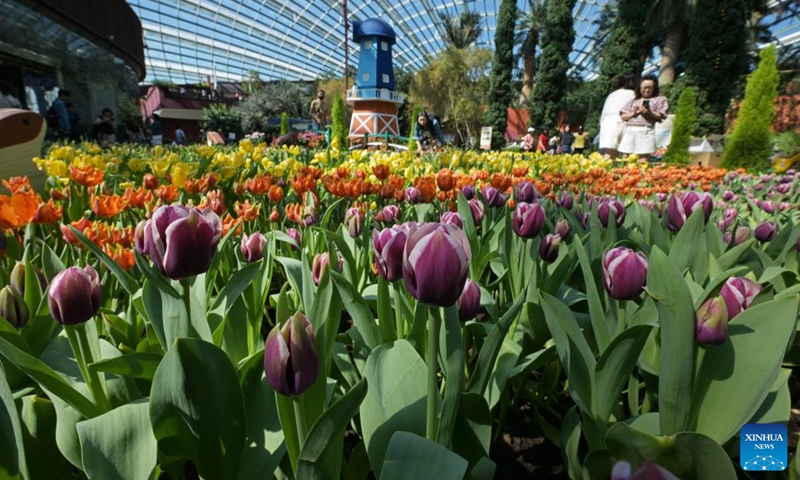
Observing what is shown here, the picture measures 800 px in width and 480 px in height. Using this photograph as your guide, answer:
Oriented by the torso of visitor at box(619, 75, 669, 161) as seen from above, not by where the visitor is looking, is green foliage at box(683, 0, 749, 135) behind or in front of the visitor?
behind

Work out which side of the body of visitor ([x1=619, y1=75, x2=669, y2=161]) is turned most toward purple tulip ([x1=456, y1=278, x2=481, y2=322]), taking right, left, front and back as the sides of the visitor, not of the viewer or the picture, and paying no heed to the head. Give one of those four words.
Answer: front

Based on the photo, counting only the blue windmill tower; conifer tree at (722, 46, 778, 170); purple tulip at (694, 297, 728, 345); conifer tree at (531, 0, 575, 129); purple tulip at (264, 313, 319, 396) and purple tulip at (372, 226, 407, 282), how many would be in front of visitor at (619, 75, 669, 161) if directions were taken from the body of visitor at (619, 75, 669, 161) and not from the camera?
3

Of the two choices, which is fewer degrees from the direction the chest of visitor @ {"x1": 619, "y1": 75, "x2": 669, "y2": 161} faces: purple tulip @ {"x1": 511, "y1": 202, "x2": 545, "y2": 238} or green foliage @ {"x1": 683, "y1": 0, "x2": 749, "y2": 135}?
the purple tulip

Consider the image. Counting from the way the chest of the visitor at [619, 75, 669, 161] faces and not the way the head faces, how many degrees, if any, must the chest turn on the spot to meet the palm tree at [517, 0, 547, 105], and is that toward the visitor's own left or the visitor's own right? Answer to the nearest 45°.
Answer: approximately 180°

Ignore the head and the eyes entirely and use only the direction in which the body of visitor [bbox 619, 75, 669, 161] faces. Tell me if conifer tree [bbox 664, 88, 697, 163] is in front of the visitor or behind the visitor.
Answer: behind

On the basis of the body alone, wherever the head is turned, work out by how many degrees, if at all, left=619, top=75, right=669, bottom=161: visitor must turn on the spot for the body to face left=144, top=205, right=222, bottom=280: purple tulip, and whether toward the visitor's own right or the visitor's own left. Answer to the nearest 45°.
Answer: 0° — they already face it

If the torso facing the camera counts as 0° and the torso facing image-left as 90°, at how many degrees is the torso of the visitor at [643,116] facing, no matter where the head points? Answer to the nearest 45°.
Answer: approximately 0°

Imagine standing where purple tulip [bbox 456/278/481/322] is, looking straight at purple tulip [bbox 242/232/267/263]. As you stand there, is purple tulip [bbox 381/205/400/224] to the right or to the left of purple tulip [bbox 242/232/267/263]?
right

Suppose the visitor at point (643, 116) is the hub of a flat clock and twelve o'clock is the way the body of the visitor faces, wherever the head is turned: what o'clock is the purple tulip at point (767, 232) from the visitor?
The purple tulip is roughly at 12 o'clock from the visitor.

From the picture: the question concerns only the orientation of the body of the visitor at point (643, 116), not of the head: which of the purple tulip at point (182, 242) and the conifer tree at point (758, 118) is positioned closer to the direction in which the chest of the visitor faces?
the purple tulip

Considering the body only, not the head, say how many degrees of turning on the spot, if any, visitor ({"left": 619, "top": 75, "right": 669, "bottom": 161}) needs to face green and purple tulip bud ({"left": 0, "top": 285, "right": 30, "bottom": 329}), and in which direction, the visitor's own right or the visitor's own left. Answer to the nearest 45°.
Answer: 0° — they already face it
